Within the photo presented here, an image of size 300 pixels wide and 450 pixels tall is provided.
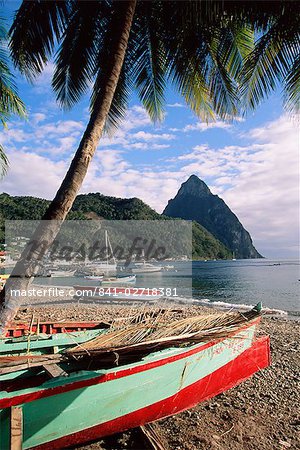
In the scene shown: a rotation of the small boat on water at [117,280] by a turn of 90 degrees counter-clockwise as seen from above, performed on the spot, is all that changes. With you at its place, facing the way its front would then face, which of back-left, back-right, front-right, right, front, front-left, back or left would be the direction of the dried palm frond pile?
back

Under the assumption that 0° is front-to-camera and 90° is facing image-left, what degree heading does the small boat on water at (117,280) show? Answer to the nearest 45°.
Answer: approximately 270°

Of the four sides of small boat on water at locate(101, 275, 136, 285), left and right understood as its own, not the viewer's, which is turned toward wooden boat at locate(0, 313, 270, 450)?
right
